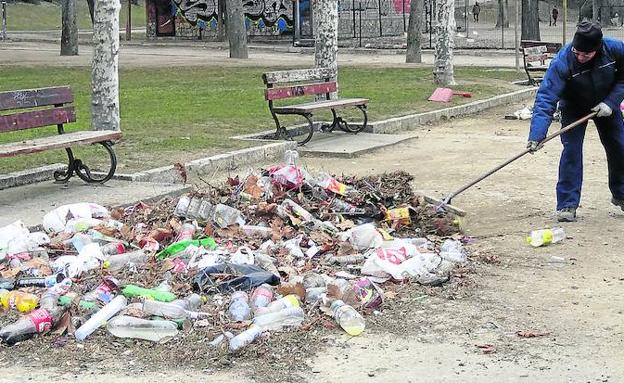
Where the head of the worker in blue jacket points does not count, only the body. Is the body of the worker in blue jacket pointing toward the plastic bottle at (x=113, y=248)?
yes

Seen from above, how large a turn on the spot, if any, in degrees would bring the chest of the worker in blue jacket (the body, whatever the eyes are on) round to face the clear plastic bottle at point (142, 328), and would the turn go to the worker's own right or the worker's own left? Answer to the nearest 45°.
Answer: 0° — they already face it

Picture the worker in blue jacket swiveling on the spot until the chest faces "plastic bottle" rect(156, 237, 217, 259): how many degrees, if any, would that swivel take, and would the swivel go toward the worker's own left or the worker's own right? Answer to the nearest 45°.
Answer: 0° — they already face it

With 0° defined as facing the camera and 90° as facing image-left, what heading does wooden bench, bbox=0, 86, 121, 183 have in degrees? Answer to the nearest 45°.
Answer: approximately 315°

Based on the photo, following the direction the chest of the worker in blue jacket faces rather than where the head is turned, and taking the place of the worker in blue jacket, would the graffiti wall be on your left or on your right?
on your right

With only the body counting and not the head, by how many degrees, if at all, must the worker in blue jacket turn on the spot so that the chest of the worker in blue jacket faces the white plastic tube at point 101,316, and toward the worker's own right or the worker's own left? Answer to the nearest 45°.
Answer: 0° — they already face it

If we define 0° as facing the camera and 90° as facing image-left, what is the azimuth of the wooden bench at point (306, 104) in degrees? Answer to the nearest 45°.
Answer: approximately 315°

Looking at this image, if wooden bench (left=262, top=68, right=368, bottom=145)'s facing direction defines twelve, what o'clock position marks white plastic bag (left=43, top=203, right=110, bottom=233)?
The white plastic bag is roughly at 2 o'clock from the wooden bench.

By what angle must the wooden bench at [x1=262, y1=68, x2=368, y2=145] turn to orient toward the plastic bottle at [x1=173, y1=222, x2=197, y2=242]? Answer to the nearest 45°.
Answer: approximately 45° to its right

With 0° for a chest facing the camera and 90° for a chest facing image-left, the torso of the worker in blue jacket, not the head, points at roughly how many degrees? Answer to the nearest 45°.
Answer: approximately 45°

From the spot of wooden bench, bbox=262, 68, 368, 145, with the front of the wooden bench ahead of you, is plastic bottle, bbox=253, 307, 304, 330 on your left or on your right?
on your right
